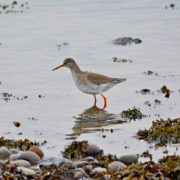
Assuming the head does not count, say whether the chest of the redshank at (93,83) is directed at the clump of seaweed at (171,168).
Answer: no

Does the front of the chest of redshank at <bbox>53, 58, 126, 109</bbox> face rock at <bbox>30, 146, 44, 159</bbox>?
no

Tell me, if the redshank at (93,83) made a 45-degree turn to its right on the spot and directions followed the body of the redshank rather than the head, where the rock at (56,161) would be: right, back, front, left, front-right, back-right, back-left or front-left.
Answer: back-left

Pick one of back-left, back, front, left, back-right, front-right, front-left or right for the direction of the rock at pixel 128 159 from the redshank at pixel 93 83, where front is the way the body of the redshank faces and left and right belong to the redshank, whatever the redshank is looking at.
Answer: left

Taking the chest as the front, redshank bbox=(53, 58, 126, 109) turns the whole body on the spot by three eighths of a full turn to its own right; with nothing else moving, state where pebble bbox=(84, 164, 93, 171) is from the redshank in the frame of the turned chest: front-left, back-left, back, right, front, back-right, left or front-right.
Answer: back-right

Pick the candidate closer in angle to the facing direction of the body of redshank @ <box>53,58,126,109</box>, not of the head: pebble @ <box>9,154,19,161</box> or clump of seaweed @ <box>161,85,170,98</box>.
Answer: the pebble

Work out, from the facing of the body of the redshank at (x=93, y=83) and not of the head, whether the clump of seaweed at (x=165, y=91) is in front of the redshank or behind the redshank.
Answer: behind

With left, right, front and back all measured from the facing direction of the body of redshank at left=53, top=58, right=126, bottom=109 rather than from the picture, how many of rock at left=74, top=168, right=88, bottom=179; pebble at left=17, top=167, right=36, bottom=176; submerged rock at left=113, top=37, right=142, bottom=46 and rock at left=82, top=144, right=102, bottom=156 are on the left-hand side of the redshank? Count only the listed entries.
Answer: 3

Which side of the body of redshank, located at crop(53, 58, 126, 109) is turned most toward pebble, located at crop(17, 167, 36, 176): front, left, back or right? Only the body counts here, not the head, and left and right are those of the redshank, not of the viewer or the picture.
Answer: left

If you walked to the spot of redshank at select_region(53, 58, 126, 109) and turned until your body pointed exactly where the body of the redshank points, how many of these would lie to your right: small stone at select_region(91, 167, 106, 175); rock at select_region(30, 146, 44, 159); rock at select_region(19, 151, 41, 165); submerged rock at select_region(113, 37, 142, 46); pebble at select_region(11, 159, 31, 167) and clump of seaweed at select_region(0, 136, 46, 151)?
1

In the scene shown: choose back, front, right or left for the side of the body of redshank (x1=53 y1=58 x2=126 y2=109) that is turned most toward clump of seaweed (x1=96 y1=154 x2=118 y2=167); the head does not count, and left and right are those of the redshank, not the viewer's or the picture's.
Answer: left

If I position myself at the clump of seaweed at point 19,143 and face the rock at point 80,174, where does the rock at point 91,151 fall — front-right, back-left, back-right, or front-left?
front-left

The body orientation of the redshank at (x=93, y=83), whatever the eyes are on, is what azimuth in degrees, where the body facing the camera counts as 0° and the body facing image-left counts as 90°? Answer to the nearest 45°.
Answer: approximately 90°

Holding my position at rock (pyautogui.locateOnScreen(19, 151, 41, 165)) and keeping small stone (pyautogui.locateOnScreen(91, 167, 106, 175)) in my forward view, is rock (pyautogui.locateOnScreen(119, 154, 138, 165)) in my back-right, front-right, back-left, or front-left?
front-left

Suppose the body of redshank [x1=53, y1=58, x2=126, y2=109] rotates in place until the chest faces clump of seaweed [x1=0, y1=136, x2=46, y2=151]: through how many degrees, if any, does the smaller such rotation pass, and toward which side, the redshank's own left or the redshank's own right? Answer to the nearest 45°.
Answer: approximately 45° to the redshank's own left

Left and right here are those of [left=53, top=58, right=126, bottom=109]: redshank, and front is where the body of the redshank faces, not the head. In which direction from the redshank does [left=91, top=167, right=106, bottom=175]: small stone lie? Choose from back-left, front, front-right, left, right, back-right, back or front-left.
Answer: left

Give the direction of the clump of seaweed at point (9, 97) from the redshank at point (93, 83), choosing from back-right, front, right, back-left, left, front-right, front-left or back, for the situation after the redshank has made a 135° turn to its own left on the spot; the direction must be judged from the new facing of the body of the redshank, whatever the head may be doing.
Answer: back-right

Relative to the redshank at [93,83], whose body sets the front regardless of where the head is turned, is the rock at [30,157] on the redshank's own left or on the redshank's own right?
on the redshank's own left

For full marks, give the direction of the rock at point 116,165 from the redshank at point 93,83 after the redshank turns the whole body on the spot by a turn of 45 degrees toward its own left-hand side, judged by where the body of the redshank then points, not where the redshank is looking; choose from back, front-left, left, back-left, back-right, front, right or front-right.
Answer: front-left
